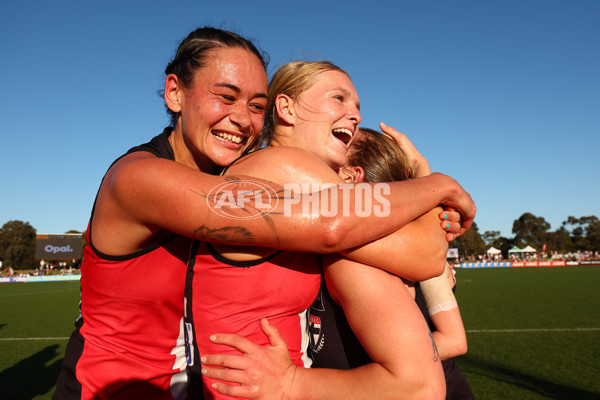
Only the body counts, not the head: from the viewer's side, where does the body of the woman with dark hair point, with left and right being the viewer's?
facing to the right of the viewer

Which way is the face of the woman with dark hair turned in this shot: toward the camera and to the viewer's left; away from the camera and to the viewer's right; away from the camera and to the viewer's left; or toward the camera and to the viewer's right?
toward the camera and to the viewer's right
